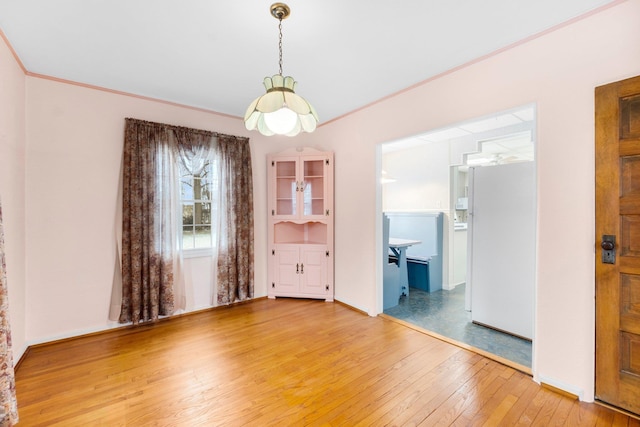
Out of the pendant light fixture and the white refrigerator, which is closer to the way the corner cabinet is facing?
the pendant light fixture

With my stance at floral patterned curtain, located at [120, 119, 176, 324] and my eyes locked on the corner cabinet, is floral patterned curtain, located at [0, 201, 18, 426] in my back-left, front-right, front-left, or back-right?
back-right

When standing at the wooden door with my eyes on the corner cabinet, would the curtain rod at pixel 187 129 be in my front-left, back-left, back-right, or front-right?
front-left

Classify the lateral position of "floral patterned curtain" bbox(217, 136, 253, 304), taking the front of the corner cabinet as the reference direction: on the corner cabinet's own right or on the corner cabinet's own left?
on the corner cabinet's own right

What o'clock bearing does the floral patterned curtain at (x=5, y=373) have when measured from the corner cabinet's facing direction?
The floral patterned curtain is roughly at 1 o'clock from the corner cabinet.

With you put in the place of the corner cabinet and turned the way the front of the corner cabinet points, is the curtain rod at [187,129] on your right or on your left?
on your right

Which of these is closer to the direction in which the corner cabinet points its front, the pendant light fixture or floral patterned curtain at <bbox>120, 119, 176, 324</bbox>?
the pendant light fixture

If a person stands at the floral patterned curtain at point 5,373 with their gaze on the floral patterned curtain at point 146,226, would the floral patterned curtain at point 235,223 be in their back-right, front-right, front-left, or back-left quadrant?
front-right

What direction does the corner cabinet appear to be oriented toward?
toward the camera

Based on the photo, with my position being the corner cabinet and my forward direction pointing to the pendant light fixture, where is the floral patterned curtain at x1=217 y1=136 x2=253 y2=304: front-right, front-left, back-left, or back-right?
front-right

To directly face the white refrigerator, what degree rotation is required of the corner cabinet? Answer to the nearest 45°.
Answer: approximately 45° to its left

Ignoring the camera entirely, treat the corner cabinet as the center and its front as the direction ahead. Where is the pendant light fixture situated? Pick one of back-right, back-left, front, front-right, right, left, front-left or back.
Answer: front

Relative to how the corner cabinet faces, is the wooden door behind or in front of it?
in front
